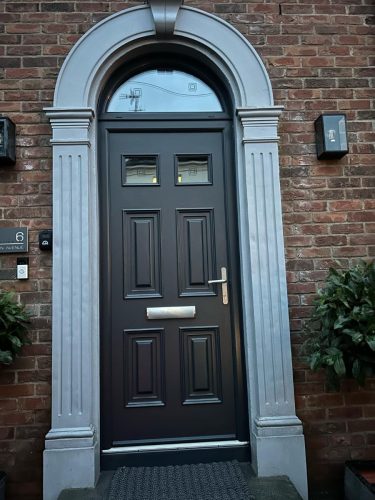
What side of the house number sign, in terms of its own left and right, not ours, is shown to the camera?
front

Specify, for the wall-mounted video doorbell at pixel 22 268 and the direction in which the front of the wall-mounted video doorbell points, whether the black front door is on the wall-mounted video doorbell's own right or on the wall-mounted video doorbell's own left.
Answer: on the wall-mounted video doorbell's own left

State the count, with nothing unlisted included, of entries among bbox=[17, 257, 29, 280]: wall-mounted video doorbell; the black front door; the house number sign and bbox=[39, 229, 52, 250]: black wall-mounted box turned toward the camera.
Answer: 4

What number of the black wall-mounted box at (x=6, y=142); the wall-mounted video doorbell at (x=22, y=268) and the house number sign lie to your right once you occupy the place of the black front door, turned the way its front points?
3

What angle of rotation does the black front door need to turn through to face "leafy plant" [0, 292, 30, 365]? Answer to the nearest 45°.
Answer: approximately 90° to its right

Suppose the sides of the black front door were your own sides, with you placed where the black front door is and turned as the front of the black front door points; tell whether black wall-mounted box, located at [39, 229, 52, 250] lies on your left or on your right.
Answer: on your right

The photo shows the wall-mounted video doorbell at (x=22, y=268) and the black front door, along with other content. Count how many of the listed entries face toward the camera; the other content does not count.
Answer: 2

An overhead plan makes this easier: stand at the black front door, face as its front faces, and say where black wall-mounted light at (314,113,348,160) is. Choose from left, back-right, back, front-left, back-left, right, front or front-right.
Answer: left

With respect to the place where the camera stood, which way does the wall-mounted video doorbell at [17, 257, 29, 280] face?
facing the viewer

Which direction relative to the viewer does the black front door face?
toward the camera
